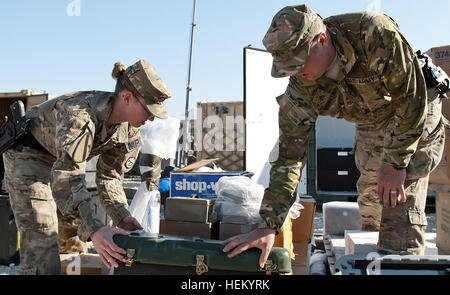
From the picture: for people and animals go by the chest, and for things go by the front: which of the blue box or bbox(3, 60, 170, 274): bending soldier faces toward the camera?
the blue box

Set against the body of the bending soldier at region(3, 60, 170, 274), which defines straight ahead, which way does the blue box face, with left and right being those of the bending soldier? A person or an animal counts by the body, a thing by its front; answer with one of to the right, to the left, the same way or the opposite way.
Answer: to the right

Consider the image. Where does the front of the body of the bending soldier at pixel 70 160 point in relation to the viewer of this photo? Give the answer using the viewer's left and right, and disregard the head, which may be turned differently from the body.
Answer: facing to the right of the viewer

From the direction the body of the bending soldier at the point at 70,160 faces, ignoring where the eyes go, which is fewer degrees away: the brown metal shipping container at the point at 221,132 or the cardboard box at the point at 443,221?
the cardboard box

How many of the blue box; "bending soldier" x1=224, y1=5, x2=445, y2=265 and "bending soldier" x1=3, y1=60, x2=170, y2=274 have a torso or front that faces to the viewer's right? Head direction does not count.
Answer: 1

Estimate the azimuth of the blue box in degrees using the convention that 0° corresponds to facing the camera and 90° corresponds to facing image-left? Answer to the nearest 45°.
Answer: approximately 0°

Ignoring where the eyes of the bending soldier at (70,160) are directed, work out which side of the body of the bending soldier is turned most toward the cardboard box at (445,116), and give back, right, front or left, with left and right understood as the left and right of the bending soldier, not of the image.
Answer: front

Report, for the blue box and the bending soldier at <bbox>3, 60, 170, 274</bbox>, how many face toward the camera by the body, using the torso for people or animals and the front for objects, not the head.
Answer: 1

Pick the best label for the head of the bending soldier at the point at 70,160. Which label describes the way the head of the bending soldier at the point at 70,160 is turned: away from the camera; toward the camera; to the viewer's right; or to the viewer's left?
to the viewer's right

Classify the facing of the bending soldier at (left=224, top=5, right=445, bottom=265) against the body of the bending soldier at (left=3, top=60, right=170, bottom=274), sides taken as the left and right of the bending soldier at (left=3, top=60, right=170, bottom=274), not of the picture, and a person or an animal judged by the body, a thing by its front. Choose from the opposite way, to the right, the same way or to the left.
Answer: the opposite way

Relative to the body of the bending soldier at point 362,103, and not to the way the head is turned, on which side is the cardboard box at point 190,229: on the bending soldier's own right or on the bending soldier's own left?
on the bending soldier's own right
